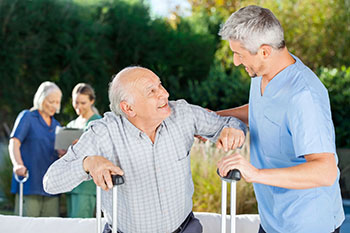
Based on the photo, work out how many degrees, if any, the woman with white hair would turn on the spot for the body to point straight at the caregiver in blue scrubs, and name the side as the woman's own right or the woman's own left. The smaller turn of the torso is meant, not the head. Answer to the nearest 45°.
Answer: approximately 45° to the woman's own right

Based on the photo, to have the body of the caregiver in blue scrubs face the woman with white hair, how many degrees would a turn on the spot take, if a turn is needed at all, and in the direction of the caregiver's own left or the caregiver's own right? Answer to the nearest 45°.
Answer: approximately 90° to the caregiver's own right

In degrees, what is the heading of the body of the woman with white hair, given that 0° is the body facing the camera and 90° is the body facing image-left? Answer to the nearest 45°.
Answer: approximately 315°

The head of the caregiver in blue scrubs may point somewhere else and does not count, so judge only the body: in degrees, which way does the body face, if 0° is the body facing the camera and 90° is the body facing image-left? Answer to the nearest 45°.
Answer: approximately 45°

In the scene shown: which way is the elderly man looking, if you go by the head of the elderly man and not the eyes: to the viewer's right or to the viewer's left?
to the viewer's right

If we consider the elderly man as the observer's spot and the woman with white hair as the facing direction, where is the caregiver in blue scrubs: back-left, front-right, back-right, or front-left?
back-right

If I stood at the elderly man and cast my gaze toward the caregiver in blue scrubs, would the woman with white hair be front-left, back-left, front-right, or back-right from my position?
back-left

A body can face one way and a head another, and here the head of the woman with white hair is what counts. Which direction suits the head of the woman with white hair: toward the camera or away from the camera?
toward the camera

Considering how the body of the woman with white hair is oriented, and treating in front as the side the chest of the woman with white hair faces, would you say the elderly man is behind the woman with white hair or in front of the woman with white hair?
in front

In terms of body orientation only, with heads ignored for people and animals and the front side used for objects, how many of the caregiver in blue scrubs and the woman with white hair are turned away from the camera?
0
